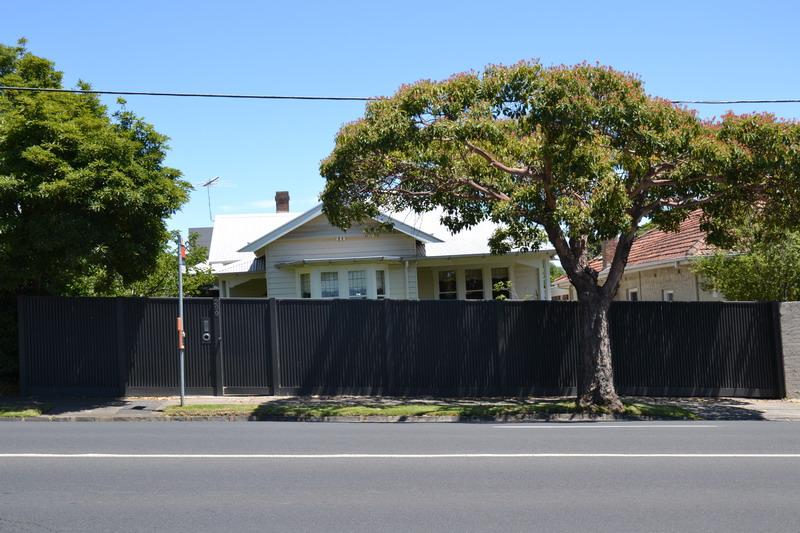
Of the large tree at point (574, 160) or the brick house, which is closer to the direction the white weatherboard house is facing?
the large tree

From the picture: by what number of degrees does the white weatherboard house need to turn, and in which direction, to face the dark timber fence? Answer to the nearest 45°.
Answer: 0° — it already faces it

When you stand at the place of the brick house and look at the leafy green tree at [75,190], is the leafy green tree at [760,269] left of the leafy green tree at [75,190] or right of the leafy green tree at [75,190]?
left

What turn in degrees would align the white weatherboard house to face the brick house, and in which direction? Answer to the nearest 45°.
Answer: approximately 90° to its left

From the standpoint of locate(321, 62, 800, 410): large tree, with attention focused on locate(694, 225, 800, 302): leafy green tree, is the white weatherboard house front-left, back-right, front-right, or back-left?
front-left

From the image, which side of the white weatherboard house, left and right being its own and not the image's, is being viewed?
front

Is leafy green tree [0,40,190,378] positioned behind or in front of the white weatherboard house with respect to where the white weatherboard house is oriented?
in front

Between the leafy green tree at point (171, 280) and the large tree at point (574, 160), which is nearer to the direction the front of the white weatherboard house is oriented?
the large tree

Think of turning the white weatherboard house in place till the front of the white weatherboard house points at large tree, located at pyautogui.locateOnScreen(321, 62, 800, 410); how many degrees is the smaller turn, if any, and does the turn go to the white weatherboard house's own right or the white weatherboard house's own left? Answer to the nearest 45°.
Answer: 0° — it already faces it

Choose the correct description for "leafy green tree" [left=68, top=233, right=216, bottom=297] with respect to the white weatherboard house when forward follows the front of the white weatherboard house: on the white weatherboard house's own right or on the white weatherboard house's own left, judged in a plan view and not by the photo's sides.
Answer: on the white weatherboard house's own right

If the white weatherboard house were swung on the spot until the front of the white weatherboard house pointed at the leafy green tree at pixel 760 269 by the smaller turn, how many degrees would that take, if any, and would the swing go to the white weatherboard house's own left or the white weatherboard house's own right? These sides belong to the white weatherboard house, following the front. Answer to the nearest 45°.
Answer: approximately 45° to the white weatherboard house's own left
